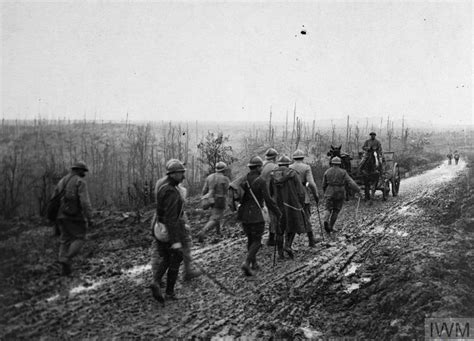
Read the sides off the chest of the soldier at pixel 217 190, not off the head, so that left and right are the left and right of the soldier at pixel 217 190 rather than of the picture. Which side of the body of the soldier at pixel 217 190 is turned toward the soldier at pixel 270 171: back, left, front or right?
right

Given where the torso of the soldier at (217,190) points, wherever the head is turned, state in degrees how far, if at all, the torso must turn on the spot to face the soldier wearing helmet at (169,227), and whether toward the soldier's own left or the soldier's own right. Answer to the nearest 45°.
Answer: approximately 135° to the soldier's own right

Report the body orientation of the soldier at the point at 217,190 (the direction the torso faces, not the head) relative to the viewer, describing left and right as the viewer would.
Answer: facing away from the viewer and to the right of the viewer

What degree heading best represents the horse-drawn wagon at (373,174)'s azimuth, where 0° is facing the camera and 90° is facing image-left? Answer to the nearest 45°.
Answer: approximately 45°

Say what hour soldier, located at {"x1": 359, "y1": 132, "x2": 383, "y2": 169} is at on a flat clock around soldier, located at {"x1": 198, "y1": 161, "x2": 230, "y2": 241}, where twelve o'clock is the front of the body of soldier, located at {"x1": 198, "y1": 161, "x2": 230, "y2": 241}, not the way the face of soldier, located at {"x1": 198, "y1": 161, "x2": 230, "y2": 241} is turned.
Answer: soldier, located at {"x1": 359, "y1": 132, "x2": 383, "y2": 169} is roughly at 12 o'clock from soldier, located at {"x1": 198, "y1": 161, "x2": 230, "y2": 241}.

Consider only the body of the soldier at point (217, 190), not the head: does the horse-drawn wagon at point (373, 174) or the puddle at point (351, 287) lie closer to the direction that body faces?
the horse-drawn wagon

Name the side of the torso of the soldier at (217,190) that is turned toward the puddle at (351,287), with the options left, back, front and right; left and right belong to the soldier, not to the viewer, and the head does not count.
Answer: right

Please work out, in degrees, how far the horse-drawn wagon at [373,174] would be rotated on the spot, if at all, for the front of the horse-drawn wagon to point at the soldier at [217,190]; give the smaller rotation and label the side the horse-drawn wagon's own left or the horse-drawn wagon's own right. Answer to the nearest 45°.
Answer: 0° — it already faces them

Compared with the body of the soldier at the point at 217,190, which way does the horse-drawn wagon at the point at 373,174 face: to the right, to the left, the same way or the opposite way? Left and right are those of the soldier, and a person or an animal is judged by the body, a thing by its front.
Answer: the opposite way

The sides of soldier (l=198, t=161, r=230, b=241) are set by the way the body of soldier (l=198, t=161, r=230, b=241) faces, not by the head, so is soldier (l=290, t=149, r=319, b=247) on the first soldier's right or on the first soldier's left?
on the first soldier's right
